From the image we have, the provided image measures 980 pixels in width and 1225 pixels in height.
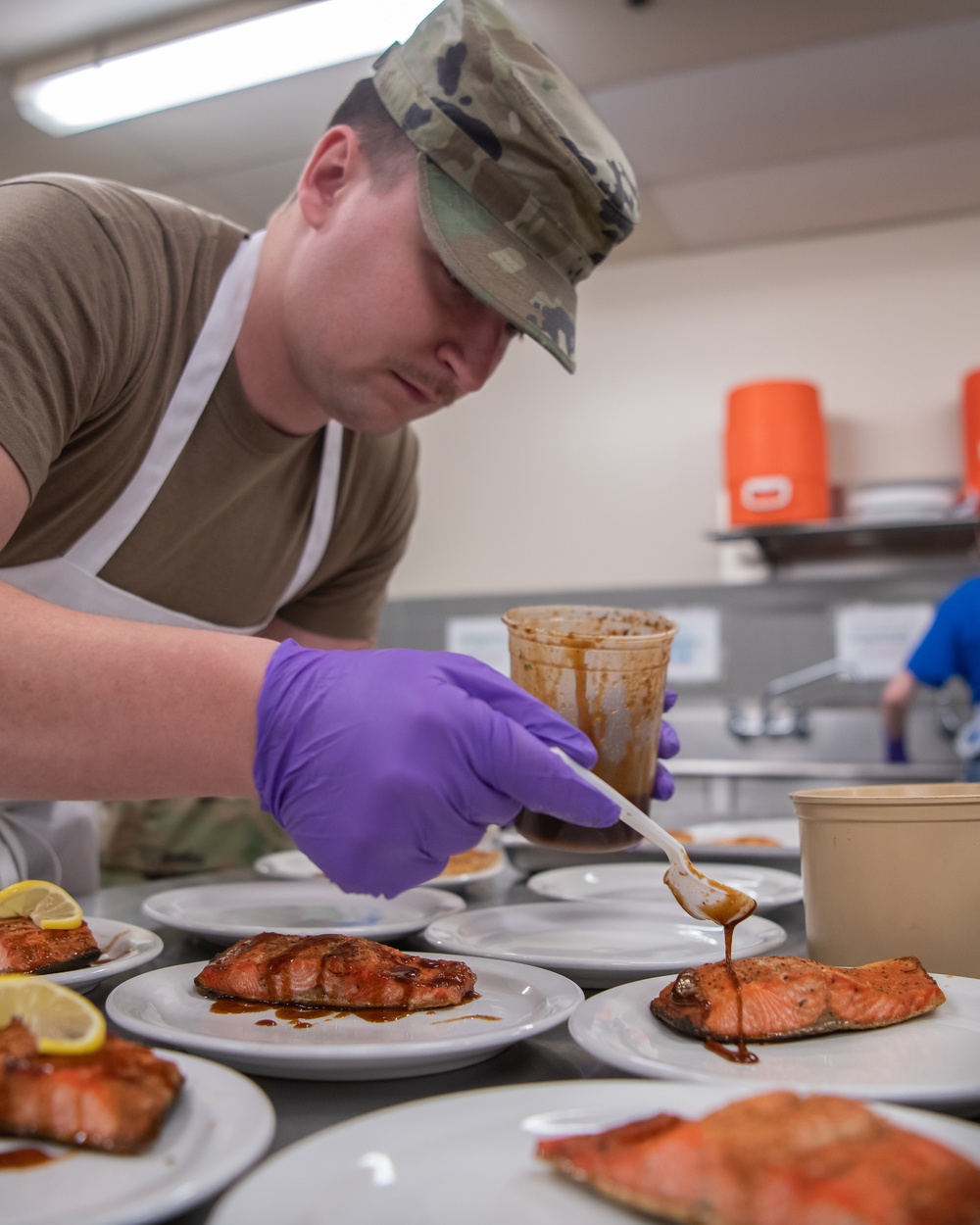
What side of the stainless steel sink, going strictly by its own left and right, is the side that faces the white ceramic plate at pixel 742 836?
front

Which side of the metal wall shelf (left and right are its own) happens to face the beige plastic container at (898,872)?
front

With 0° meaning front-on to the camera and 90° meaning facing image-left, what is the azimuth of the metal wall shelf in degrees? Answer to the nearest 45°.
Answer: approximately 0°

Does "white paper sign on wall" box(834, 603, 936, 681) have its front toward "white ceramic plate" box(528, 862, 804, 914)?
yes

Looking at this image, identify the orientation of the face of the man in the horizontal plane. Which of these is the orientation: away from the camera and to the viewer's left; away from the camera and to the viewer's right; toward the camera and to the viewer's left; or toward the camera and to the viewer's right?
toward the camera and to the viewer's right

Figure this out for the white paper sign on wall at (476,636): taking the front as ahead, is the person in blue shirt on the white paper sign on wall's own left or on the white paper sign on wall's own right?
on the white paper sign on wall's own left
